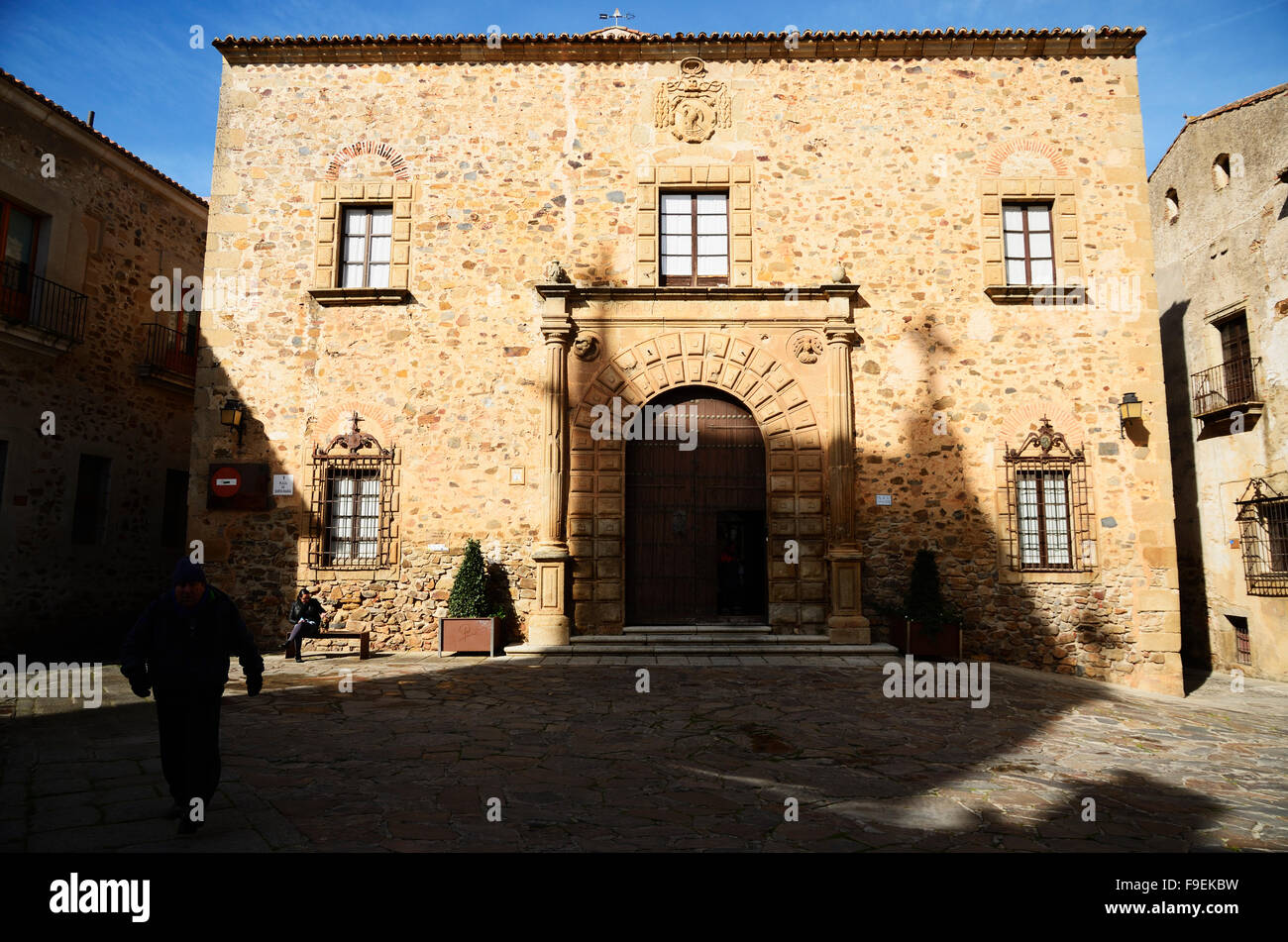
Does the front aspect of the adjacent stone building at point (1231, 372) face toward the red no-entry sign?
yes

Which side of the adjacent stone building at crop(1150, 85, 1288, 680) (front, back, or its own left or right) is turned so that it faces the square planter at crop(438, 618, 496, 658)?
front

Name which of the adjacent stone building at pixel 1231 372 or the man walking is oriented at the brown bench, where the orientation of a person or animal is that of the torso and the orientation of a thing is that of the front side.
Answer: the adjacent stone building

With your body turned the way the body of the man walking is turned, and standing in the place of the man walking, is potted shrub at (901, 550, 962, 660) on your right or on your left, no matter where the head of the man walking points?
on your left

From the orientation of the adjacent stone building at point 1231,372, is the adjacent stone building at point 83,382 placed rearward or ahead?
ahead

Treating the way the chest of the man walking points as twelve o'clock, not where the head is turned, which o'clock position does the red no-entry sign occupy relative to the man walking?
The red no-entry sign is roughly at 6 o'clock from the man walking.

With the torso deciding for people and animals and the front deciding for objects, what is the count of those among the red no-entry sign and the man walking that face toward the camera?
2

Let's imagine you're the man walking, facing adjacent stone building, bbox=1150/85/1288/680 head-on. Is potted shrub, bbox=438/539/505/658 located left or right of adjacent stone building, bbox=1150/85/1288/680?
left

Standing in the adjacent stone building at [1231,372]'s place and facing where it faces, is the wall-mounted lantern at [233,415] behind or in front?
in front

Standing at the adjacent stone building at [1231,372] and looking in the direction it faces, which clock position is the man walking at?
The man walking is roughly at 11 o'clock from the adjacent stone building.

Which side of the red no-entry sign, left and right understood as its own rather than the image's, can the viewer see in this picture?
front

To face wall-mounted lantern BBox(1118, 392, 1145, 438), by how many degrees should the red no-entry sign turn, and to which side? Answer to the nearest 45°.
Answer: approximately 45° to its left

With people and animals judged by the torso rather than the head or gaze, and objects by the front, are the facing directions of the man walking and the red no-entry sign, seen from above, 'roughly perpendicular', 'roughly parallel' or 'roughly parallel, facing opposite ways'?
roughly parallel

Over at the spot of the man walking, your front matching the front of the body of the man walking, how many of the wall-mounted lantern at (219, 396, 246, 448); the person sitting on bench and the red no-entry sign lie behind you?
3

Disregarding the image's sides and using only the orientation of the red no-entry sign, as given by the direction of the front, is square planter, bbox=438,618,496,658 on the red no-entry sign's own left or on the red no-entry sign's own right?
on the red no-entry sign's own left

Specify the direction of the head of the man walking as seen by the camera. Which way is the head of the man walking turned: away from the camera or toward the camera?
toward the camera
